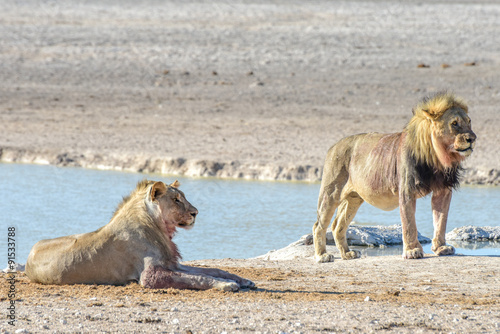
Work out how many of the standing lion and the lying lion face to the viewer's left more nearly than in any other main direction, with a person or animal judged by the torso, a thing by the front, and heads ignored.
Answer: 0

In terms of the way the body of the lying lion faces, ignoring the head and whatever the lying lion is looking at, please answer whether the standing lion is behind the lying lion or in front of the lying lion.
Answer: in front

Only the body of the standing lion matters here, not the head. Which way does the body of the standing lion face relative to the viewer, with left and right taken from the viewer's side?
facing the viewer and to the right of the viewer

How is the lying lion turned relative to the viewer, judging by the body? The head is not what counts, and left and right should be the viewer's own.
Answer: facing to the right of the viewer

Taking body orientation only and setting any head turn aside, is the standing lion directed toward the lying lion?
no
